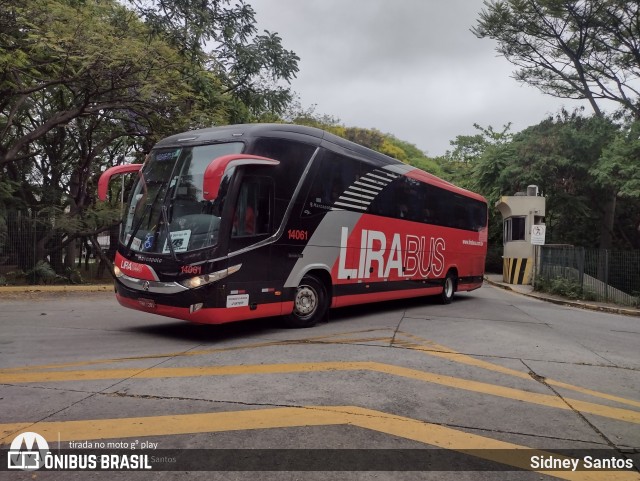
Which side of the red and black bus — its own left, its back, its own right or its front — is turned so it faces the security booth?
back

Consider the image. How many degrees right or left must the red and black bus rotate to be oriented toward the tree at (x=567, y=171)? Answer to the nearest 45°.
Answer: approximately 180°

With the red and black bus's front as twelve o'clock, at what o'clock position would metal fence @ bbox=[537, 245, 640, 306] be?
The metal fence is roughly at 6 o'clock from the red and black bus.

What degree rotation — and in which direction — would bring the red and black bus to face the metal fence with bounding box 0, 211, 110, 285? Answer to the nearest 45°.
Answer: approximately 90° to its right

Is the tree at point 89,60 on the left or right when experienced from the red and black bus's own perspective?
on its right

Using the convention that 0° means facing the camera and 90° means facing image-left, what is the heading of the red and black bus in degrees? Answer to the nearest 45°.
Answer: approximately 45°

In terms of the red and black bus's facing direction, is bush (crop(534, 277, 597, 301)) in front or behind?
behind

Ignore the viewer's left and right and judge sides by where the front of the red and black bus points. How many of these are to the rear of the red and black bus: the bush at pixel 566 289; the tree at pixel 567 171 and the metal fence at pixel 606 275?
3
